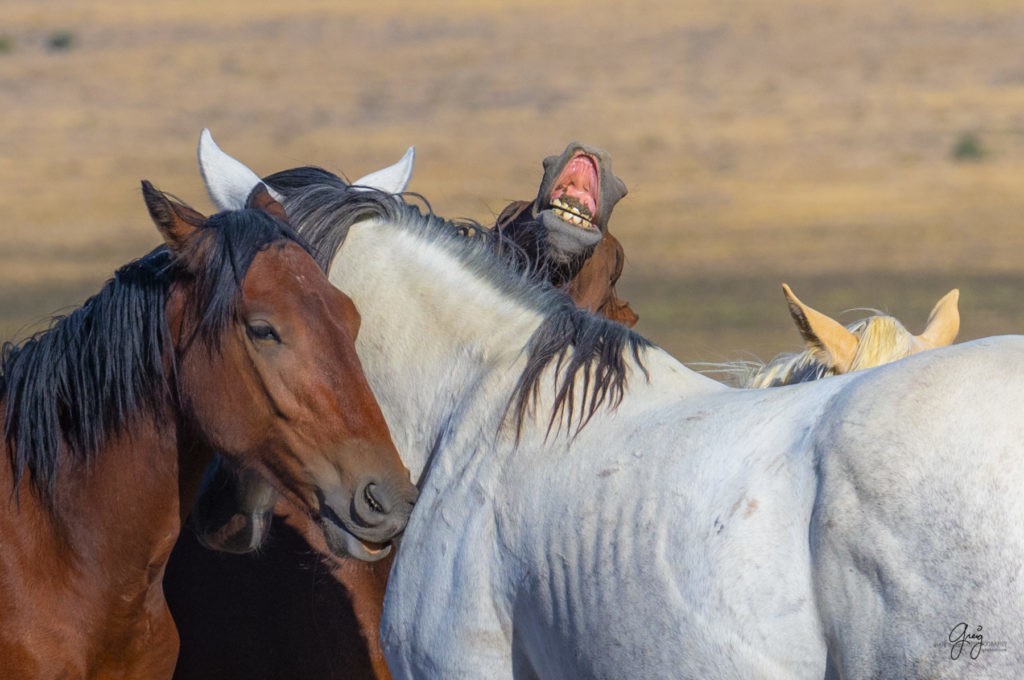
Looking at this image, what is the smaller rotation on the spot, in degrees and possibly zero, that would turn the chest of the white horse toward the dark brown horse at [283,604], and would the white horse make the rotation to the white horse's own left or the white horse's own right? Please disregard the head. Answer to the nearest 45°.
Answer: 0° — it already faces it

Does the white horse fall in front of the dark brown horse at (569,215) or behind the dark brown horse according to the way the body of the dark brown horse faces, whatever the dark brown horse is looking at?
in front

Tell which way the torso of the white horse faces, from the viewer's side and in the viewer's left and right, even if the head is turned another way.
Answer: facing away from the viewer and to the left of the viewer

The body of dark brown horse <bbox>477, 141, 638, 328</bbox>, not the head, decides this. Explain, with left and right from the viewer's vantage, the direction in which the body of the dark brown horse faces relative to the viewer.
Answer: facing the viewer

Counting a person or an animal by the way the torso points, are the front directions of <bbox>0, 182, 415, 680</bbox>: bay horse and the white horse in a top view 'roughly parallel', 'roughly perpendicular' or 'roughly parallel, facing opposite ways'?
roughly parallel, facing opposite ways

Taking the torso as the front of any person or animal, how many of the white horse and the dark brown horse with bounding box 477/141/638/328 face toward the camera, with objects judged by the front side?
1

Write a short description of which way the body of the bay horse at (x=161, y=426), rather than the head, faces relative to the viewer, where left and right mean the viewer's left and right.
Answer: facing the viewer and to the right of the viewer

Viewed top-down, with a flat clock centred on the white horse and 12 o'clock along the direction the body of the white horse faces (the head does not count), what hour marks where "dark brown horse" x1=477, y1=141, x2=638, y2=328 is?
The dark brown horse is roughly at 1 o'clock from the white horse.

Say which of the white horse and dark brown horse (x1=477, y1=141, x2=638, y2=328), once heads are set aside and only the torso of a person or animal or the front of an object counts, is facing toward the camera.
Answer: the dark brown horse

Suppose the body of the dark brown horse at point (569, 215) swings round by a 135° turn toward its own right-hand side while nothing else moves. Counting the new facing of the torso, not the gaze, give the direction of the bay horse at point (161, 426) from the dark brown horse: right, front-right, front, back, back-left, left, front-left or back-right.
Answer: left
